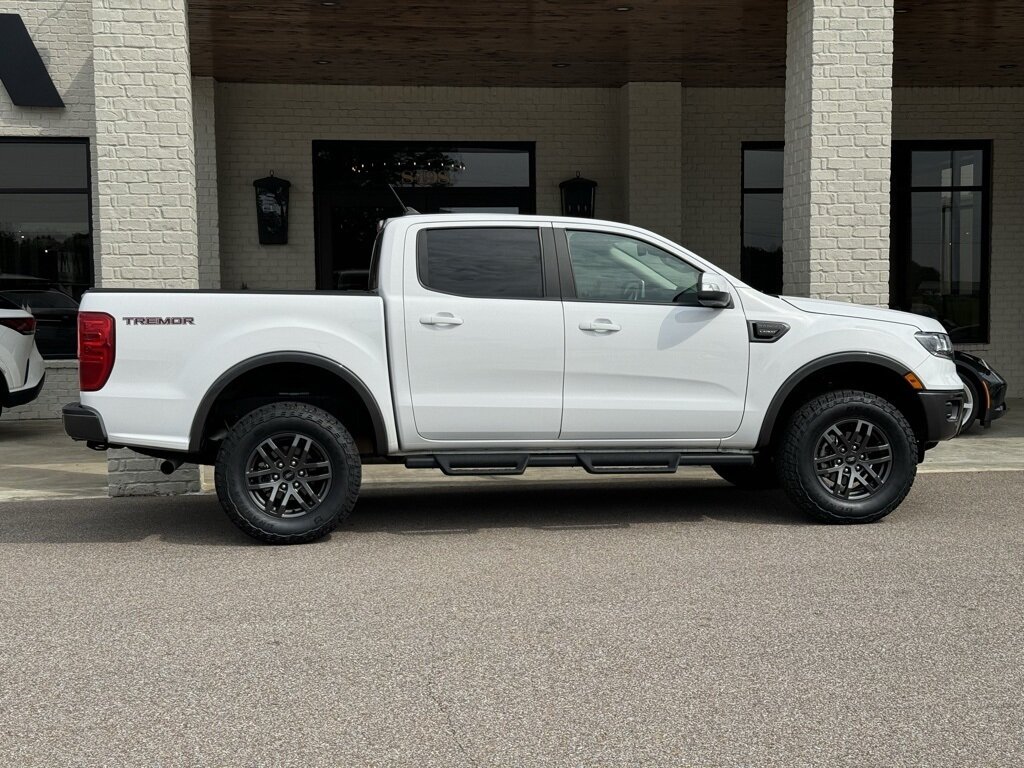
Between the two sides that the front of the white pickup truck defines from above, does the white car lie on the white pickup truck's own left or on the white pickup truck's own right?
on the white pickup truck's own left

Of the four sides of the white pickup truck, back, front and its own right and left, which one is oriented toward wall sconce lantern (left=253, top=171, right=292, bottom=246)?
left

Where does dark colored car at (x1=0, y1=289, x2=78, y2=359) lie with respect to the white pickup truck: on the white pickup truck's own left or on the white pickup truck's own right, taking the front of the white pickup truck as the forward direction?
on the white pickup truck's own left

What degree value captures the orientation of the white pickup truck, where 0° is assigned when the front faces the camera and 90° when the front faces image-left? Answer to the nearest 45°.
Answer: approximately 270°

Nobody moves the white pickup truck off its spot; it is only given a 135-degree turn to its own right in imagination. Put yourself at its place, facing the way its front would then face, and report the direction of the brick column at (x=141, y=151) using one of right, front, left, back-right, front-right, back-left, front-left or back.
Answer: right

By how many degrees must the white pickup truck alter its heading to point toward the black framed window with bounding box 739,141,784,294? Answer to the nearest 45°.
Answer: approximately 90° to its left

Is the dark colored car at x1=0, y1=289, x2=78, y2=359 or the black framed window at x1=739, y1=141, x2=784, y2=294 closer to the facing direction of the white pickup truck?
the black framed window

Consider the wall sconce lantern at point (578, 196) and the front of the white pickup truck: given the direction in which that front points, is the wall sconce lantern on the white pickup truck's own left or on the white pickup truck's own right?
on the white pickup truck's own left

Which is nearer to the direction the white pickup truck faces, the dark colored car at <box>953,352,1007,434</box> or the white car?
the dark colored car

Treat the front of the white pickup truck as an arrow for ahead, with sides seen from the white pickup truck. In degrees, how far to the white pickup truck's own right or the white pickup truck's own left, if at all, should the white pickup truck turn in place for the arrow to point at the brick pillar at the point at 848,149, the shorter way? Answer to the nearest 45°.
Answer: approximately 45° to the white pickup truck's own left
